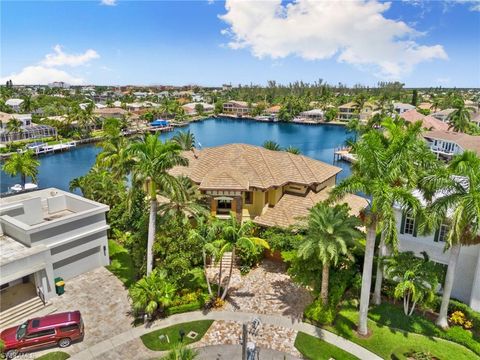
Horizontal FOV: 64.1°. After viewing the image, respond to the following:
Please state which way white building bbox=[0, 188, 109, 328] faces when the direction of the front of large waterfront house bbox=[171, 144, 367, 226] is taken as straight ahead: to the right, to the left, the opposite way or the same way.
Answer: to the left

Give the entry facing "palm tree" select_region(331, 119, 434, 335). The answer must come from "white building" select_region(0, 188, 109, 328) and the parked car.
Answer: the white building

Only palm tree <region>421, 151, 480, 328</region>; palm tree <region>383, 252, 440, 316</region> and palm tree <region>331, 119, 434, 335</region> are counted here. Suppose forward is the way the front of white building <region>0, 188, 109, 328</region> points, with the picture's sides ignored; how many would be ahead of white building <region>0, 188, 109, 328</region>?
3

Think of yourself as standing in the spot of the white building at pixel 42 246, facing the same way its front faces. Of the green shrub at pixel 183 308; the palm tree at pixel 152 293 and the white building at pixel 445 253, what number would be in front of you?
3

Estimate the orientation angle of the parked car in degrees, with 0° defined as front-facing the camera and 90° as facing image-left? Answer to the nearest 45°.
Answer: approximately 90°

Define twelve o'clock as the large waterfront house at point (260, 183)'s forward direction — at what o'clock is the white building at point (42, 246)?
The white building is roughly at 2 o'clock from the large waterfront house.

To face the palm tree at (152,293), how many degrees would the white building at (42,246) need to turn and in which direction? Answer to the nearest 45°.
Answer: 0° — it already faces it

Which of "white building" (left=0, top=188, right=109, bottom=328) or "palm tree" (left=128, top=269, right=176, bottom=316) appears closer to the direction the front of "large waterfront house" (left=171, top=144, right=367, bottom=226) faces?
the palm tree

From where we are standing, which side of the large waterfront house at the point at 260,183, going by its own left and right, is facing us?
front

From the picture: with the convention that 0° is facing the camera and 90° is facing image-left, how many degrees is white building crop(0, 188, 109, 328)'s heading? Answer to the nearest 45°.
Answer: approximately 315°

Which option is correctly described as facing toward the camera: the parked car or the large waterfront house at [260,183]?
the large waterfront house

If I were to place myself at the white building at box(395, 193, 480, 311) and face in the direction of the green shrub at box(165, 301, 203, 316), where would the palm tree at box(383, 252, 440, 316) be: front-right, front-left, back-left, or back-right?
front-left

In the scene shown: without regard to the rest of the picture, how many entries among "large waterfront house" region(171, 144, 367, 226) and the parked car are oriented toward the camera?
1

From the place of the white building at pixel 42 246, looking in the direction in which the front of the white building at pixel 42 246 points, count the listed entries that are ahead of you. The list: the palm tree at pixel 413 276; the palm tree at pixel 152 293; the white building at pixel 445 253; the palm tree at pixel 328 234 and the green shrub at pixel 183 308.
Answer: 5

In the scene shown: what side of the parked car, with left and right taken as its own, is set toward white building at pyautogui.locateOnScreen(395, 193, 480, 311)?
back
